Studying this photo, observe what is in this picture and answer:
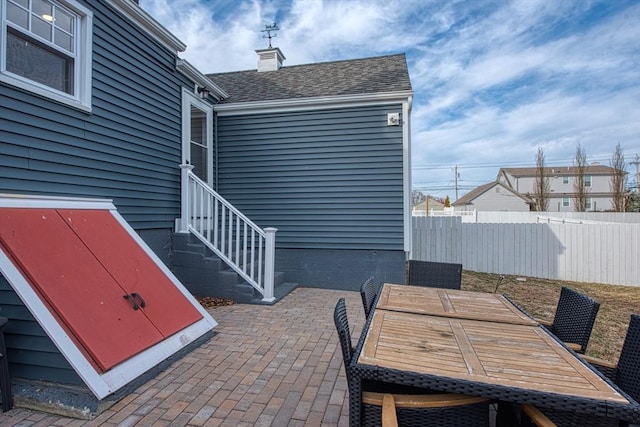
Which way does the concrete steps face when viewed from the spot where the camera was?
facing to the right of the viewer

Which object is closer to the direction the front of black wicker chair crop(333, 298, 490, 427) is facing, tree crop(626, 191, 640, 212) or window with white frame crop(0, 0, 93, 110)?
the tree

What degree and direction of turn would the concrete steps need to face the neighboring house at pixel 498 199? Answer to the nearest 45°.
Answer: approximately 45° to its left

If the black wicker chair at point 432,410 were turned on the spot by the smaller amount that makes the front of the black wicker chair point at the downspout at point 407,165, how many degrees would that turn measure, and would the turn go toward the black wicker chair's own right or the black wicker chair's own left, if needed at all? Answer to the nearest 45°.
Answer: approximately 90° to the black wicker chair's own left

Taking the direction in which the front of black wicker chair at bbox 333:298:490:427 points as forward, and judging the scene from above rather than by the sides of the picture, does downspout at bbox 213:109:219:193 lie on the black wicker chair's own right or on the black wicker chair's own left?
on the black wicker chair's own left

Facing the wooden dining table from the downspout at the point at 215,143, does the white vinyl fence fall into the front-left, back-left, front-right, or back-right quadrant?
front-left

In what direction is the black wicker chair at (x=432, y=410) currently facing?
to the viewer's right

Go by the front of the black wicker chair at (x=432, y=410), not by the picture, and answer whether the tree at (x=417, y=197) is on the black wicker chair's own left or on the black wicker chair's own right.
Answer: on the black wicker chair's own left

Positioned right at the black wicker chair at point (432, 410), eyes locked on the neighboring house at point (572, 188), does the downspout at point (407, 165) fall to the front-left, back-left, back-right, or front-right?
front-left

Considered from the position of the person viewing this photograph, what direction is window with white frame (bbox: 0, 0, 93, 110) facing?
facing the viewer and to the right of the viewer
